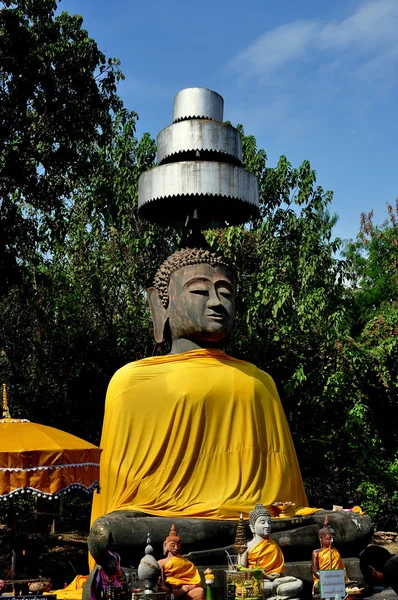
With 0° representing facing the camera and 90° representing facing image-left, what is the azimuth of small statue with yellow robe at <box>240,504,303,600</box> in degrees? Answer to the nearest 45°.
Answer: approximately 315°

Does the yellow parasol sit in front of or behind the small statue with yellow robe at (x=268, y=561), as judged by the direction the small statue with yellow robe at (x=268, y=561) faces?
behind

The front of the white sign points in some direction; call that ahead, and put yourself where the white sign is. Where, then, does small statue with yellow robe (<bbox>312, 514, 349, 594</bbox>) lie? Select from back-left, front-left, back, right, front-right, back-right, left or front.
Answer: back

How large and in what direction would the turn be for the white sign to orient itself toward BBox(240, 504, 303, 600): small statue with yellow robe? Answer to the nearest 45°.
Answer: approximately 90° to its right

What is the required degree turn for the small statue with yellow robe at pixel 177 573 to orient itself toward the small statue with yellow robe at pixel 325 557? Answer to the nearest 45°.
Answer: approximately 45° to its left

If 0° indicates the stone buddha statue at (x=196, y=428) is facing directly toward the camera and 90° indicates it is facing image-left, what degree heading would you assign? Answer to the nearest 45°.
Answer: approximately 315°

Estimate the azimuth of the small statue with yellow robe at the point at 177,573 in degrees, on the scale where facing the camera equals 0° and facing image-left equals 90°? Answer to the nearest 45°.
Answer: approximately 315°

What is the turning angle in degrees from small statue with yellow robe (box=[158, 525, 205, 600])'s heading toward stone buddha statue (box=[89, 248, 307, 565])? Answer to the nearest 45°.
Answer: approximately 135° to its left

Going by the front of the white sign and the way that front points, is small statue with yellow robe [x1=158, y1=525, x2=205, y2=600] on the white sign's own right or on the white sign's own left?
on the white sign's own right
